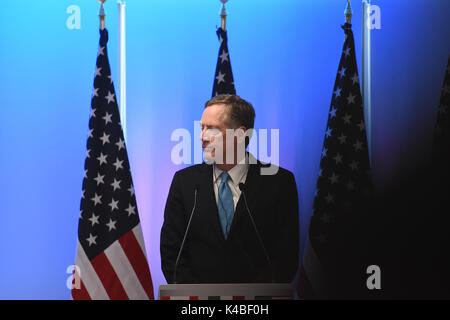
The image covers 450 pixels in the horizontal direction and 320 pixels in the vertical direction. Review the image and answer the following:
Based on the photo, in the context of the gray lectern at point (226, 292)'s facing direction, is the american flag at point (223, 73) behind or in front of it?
behind

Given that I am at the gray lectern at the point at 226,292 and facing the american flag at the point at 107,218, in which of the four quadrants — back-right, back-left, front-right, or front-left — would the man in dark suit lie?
front-right

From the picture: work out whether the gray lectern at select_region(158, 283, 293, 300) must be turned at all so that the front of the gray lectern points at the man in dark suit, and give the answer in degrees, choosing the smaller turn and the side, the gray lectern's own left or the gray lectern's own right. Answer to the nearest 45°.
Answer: approximately 180°

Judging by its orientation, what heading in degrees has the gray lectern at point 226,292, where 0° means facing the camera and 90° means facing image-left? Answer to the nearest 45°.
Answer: approximately 0°

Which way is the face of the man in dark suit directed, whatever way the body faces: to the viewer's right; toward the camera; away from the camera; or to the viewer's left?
to the viewer's left

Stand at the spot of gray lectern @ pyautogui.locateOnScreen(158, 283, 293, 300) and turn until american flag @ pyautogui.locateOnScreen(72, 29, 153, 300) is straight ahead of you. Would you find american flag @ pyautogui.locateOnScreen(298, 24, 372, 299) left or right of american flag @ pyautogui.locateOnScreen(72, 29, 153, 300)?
right

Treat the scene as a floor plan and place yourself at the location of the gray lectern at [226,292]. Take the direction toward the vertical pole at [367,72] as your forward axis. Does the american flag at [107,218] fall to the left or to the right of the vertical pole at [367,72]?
left
